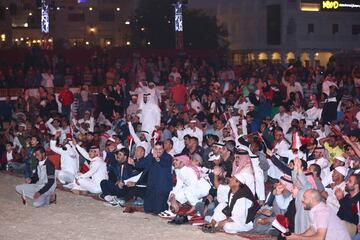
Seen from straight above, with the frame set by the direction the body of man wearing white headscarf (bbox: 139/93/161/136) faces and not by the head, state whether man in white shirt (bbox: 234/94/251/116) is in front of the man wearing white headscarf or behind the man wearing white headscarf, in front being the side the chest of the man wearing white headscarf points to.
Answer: behind

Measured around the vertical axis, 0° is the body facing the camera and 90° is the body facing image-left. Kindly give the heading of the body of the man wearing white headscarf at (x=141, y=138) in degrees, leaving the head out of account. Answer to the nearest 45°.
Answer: approximately 45°

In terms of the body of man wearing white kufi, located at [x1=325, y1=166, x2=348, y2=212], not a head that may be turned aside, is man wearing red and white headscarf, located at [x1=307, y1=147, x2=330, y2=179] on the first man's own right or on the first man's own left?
on the first man's own right

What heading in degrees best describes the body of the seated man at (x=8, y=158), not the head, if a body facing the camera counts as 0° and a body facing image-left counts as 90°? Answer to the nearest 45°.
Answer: approximately 0°

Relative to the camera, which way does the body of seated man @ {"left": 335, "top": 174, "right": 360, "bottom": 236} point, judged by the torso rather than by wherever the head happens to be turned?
to the viewer's left
